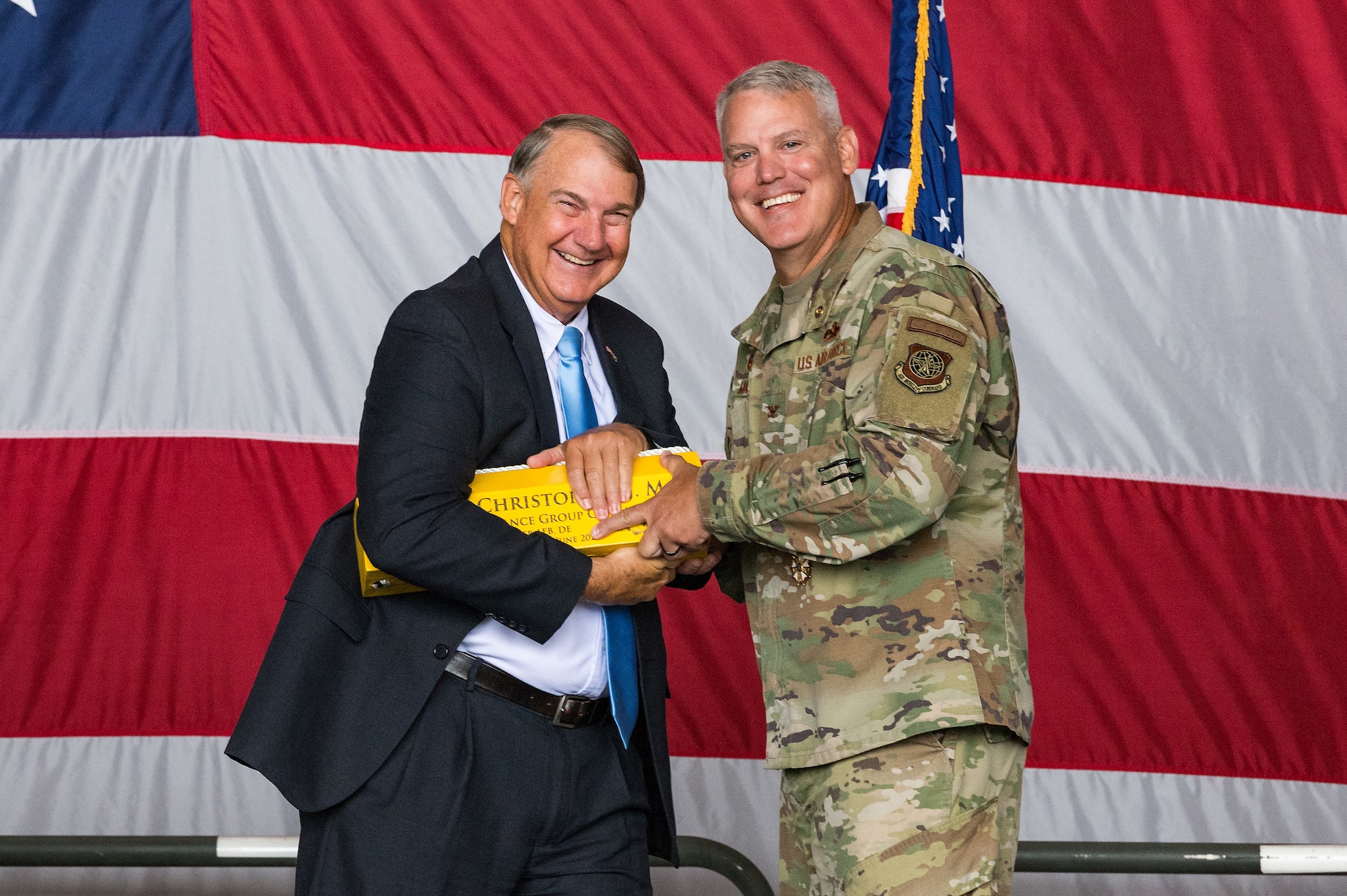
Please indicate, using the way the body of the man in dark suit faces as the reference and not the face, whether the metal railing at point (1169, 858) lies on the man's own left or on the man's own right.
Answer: on the man's own left

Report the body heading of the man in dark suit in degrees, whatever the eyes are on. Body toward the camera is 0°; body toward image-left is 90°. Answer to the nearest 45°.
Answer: approximately 315°

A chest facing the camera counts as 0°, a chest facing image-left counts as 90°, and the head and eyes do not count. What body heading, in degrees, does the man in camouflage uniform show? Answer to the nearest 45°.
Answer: approximately 45°

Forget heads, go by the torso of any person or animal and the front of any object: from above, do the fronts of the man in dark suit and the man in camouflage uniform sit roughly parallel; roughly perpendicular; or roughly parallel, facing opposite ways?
roughly perpendicular

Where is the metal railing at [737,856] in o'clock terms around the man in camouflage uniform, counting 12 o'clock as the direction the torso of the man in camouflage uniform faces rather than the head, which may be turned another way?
The metal railing is roughly at 4 o'clock from the man in camouflage uniform.
